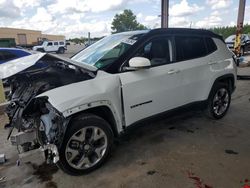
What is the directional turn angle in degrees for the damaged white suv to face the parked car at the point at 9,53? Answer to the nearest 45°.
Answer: approximately 90° to its right

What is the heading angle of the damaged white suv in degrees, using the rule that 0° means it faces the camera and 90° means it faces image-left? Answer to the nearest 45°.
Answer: approximately 45°

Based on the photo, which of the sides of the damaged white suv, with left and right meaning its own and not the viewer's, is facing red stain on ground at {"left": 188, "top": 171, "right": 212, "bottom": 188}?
left

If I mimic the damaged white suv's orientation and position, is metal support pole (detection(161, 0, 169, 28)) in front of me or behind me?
behind
